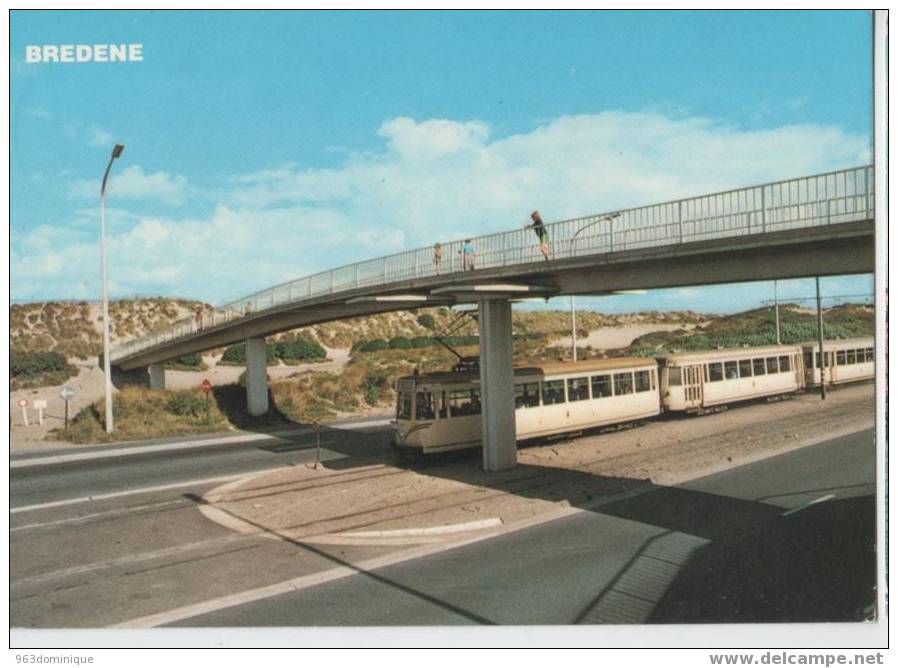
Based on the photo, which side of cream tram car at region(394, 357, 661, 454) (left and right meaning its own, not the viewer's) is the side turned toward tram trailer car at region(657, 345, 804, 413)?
back

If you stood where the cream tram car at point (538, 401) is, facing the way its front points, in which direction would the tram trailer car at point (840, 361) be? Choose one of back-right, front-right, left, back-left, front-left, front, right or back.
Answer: back

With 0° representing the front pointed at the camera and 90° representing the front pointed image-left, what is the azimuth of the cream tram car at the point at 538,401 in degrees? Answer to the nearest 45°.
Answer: approximately 45°

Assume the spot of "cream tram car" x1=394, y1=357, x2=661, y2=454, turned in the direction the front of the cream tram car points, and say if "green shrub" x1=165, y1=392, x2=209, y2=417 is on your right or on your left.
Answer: on your right

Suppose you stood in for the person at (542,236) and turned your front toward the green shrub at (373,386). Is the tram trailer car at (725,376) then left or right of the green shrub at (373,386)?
right

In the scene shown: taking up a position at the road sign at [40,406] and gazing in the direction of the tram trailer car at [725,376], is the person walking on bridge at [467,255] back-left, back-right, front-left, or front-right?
front-right

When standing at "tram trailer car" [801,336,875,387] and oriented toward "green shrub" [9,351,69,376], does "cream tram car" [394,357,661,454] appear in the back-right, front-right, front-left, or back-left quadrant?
front-left
